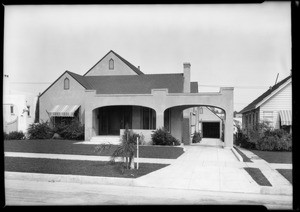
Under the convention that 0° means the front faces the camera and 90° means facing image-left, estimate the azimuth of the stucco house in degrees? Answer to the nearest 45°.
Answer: approximately 0°

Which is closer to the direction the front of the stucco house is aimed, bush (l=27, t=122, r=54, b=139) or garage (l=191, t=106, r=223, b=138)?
the bush

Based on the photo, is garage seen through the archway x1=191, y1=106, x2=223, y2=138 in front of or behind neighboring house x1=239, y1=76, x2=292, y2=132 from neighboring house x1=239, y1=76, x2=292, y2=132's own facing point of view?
behind

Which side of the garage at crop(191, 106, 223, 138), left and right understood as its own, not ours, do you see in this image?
front

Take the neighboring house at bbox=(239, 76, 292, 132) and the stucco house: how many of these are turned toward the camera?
2

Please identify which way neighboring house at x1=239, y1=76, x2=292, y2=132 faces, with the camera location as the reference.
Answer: facing the viewer

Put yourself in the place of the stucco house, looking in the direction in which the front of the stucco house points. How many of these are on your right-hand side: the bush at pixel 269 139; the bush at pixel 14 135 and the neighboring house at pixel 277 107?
1

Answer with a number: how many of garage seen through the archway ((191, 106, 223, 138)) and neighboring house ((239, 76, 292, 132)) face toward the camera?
2

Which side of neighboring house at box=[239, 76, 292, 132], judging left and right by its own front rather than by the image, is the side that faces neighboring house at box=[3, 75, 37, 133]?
right

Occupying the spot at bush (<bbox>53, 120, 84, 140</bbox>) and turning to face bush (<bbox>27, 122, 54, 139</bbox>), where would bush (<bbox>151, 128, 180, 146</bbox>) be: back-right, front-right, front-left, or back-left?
back-left

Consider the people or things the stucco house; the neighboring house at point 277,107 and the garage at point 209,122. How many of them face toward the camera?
3

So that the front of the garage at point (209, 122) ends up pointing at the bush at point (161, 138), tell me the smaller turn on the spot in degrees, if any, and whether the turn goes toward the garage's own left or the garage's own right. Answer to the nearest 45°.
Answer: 0° — it already faces it

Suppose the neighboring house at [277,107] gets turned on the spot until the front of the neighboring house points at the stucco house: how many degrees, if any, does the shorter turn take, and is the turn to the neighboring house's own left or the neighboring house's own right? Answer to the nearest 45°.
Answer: approximately 90° to the neighboring house's own right
